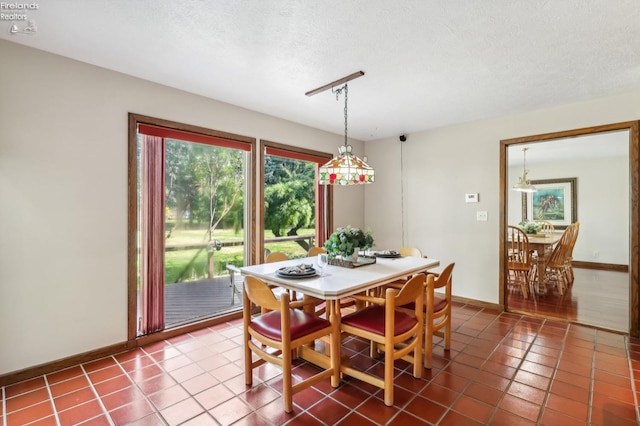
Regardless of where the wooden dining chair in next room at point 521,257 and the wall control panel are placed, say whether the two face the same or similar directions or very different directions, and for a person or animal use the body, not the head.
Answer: very different directions

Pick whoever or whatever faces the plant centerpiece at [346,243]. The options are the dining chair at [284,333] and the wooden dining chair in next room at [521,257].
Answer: the dining chair

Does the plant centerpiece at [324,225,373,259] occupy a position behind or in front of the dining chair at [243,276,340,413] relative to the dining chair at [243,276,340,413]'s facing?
in front

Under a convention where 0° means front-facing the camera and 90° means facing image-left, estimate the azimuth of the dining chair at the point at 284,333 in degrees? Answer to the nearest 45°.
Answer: approximately 225°

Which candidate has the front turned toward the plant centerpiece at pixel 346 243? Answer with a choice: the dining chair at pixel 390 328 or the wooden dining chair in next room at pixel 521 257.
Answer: the dining chair

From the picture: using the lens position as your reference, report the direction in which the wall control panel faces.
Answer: facing the viewer

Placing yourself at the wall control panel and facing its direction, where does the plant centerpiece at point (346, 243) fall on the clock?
The plant centerpiece is roughly at 1 o'clock from the wall control panel.

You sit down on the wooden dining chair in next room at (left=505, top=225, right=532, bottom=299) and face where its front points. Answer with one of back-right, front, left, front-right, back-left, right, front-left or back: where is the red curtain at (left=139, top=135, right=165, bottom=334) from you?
back-left

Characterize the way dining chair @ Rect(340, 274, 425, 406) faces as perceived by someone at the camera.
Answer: facing away from the viewer and to the left of the viewer

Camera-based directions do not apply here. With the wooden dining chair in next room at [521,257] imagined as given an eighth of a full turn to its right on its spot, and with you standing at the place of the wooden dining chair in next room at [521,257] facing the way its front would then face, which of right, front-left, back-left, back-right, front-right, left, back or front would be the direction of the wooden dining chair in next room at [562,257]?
front
